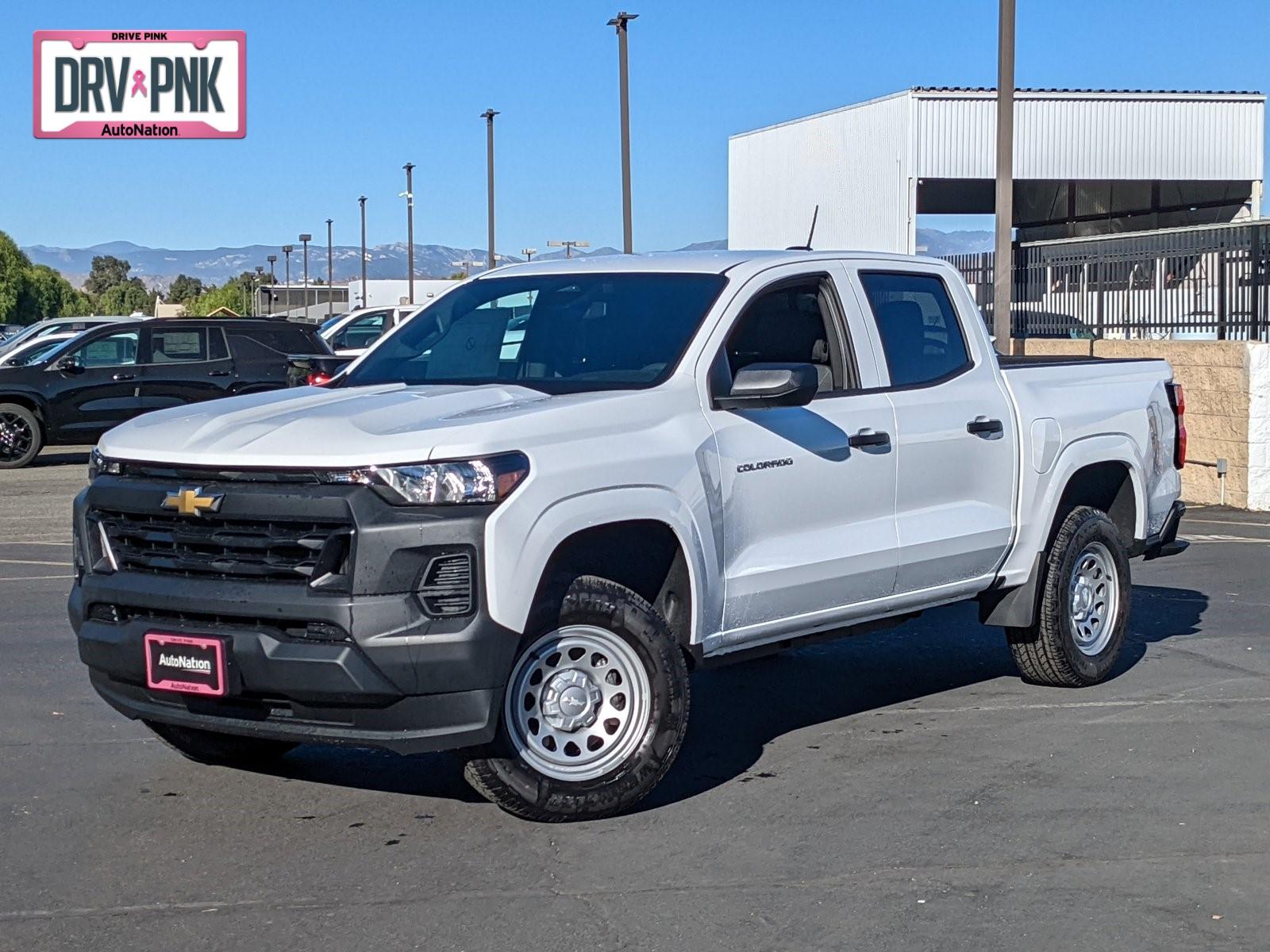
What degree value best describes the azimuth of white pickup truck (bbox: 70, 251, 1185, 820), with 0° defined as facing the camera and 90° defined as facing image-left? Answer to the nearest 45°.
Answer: approximately 45°

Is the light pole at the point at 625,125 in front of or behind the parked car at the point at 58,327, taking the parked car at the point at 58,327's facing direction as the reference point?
behind

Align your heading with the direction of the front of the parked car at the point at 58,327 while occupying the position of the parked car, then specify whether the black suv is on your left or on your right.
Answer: on your left

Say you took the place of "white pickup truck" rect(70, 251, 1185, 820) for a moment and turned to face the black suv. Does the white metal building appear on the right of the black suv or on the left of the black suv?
right

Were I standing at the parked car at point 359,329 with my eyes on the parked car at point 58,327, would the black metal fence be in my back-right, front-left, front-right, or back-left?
back-left

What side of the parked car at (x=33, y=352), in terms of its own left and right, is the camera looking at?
left

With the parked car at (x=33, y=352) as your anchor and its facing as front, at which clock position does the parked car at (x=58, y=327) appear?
the parked car at (x=58, y=327) is roughly at 3 o'clock from the parked car at (x=33, y=352).

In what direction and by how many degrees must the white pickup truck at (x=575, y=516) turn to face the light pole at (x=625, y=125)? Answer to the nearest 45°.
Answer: approximately 135° to its right

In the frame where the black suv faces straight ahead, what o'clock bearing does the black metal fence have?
The black metal fence is roughly at 7 o'clock from the black suv.

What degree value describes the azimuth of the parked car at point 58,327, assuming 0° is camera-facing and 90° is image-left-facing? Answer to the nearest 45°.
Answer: approximately 90°

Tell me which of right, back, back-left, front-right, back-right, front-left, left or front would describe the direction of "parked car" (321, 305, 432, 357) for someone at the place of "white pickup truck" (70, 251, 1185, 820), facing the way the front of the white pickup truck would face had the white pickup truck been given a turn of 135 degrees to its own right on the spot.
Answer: front

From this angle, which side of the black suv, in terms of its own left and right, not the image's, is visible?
left

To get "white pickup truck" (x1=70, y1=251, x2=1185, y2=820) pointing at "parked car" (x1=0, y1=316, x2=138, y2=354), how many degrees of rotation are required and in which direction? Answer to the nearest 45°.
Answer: approximately 135° to its right

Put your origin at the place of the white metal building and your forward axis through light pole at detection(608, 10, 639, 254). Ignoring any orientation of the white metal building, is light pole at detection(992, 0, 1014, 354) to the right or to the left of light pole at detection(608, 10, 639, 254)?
left

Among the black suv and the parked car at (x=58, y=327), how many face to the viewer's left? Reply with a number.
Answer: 2

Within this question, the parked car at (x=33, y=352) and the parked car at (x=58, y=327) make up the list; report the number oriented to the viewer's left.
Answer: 2

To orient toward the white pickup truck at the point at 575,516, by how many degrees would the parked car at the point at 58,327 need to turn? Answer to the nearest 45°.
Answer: approximately 90° to its left
